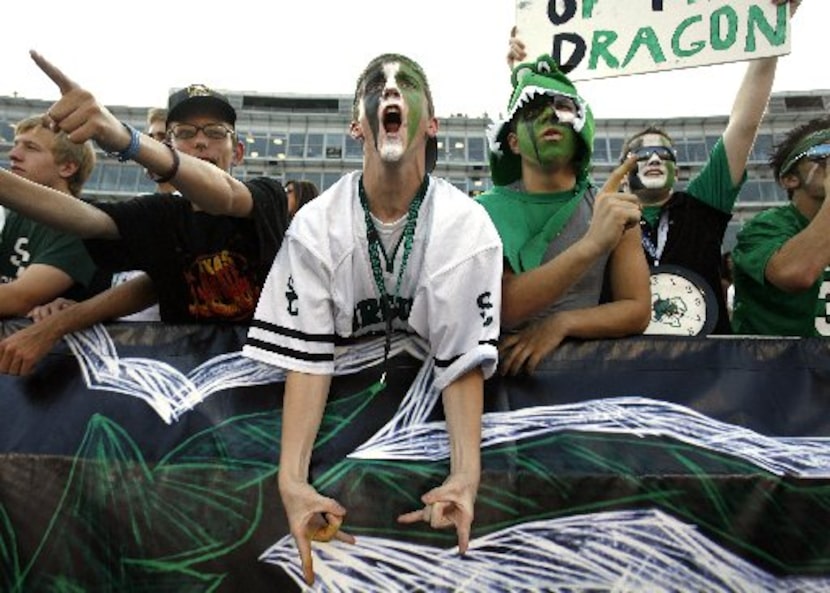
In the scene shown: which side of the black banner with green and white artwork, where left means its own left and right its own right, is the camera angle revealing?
front

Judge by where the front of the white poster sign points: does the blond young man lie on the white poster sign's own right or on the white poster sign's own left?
on the white poster sign's own right

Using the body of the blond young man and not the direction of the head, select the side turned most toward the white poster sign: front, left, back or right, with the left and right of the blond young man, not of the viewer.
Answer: left

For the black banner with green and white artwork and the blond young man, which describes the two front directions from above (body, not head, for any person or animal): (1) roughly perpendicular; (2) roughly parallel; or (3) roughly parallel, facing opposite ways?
roughly parallel

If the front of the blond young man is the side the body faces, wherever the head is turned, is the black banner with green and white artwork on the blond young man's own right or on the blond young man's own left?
on the blond young man's own left

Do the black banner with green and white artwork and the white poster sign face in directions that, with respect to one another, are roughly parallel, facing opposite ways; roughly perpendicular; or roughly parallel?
roughly parallel

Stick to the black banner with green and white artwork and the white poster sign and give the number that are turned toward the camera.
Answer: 2

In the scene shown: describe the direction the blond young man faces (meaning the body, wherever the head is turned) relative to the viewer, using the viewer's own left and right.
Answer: facing the viewer and to the left of the viewer
